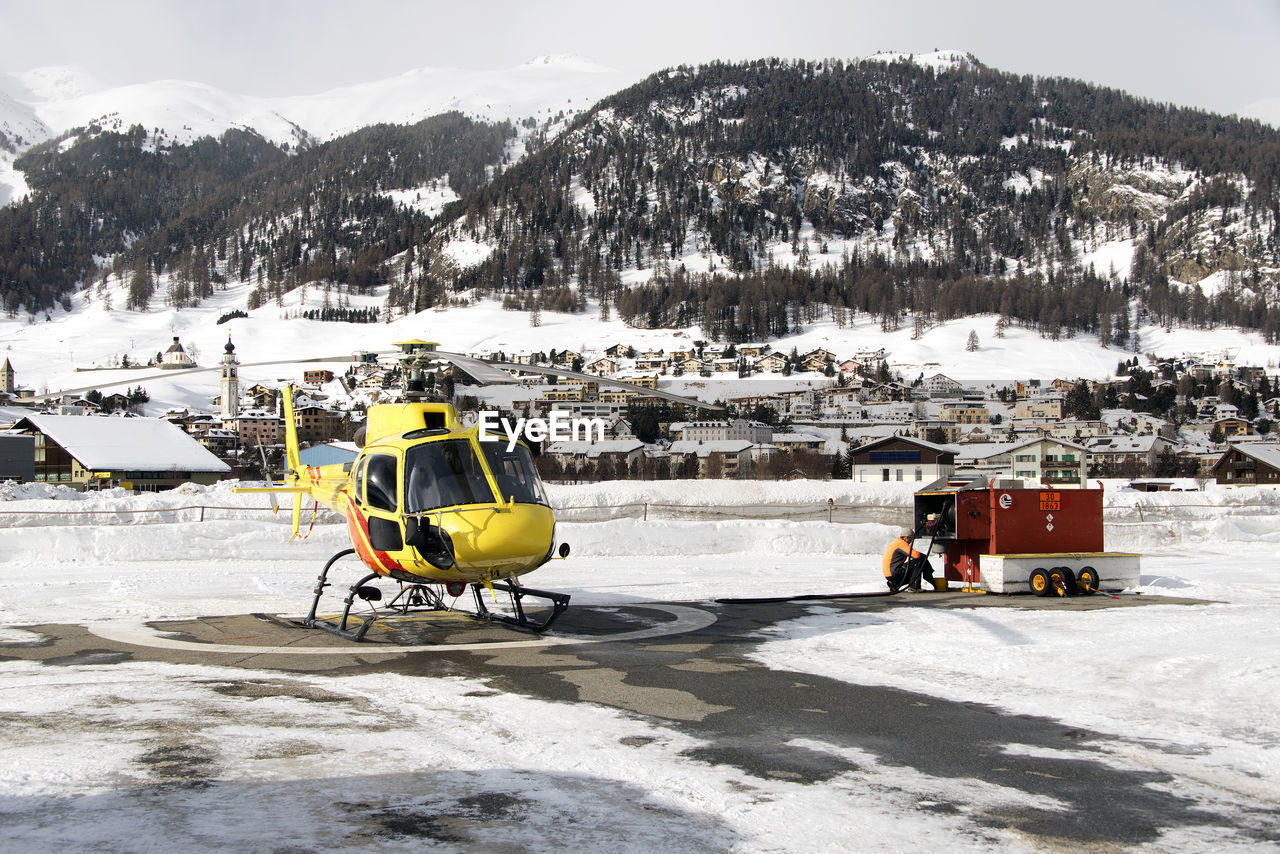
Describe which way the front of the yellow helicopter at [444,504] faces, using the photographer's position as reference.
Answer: facing the viewer and to the right of the viewer

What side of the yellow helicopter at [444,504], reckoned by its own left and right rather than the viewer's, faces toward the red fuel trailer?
left

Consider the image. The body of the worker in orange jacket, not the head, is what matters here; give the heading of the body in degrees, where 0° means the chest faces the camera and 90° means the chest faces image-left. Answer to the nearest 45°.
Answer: approximately 270°

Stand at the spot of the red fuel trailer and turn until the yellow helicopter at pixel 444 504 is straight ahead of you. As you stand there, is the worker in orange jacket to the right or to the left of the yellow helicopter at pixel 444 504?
right

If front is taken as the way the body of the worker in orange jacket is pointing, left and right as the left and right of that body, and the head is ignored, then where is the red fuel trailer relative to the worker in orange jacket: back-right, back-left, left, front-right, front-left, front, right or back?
front

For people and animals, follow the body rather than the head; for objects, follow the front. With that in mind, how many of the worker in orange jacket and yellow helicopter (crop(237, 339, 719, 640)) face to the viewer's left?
0

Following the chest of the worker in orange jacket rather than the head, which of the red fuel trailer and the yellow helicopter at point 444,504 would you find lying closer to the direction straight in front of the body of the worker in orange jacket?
the red fuel trailer
